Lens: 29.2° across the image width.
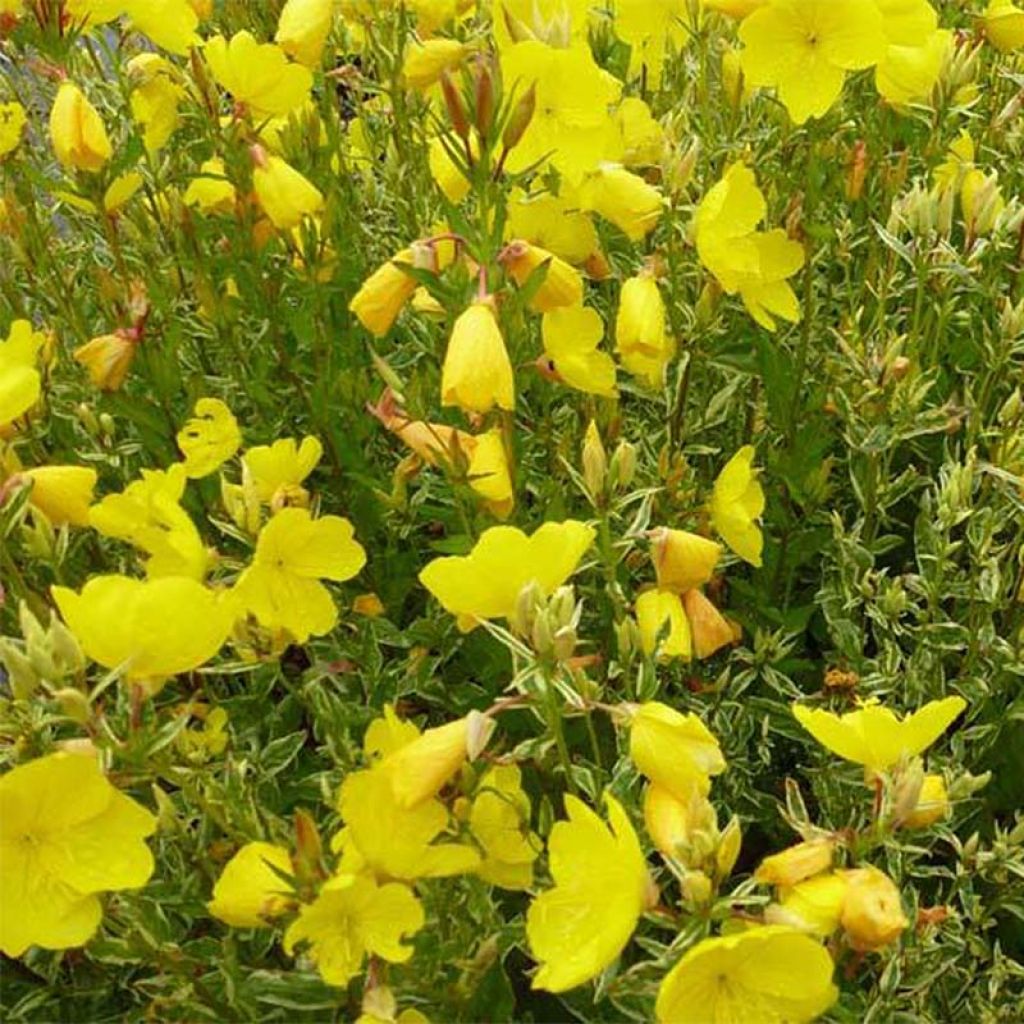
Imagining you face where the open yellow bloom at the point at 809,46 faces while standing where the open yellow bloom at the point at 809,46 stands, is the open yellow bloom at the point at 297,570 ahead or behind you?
ahead

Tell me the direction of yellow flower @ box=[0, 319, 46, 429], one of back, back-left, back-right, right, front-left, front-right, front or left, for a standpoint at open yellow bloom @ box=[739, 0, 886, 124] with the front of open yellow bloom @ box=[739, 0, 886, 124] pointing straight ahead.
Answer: front-right

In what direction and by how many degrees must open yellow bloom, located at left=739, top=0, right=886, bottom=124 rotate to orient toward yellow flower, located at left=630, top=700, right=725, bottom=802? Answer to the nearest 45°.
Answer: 0° — it already faces it

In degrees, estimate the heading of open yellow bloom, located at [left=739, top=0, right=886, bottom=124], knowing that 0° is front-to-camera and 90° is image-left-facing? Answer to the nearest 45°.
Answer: approximately 0°

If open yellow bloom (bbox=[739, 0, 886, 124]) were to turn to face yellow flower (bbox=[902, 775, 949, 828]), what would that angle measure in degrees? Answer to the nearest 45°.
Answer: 0° — it already faces it

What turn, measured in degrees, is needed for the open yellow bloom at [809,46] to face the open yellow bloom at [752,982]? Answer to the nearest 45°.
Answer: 0° — it already faces it

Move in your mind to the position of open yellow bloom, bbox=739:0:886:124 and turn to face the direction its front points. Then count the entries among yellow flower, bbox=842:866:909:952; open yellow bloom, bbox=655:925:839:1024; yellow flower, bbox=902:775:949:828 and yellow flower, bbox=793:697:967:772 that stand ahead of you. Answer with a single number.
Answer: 4
